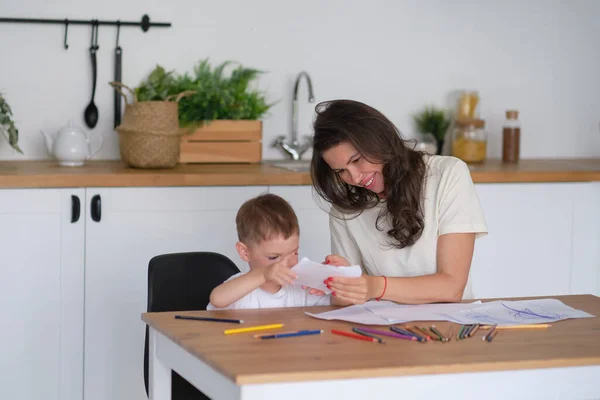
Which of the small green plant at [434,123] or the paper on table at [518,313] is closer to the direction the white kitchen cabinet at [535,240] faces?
the paper on table

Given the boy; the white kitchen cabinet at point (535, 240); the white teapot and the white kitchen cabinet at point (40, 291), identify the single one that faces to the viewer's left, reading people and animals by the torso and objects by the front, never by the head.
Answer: the white teapot

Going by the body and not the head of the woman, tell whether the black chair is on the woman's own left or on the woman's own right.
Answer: on the woman's own right

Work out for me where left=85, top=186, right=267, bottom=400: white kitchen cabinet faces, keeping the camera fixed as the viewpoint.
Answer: facing the viewer

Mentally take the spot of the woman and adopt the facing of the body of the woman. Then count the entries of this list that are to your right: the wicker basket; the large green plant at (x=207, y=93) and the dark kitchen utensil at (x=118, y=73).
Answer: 3

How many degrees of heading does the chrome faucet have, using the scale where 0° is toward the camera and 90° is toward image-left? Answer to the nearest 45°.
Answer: approximately 315°

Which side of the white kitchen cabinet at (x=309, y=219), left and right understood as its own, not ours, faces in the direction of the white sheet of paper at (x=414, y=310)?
front

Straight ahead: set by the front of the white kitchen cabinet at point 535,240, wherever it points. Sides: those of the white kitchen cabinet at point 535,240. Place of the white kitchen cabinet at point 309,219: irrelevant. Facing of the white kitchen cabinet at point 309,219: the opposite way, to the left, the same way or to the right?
the same way

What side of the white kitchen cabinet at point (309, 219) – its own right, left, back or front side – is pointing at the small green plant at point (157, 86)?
right

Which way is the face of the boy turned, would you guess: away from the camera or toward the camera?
toward the camera

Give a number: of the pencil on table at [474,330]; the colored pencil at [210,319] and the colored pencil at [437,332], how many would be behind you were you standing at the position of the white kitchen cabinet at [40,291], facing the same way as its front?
0

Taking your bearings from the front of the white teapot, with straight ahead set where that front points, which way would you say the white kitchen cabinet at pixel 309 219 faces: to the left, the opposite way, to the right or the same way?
to the left

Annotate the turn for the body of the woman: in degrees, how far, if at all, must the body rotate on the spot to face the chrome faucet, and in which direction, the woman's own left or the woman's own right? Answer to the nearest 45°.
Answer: approximately 135° to the woman's own right

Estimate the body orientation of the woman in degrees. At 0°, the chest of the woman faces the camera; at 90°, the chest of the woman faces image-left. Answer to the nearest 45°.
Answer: approximately 45°

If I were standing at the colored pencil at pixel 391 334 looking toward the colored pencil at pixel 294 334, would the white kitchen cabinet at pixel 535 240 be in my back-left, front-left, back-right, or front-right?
back-right

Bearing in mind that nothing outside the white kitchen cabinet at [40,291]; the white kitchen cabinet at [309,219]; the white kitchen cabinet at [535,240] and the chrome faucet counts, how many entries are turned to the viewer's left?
0
